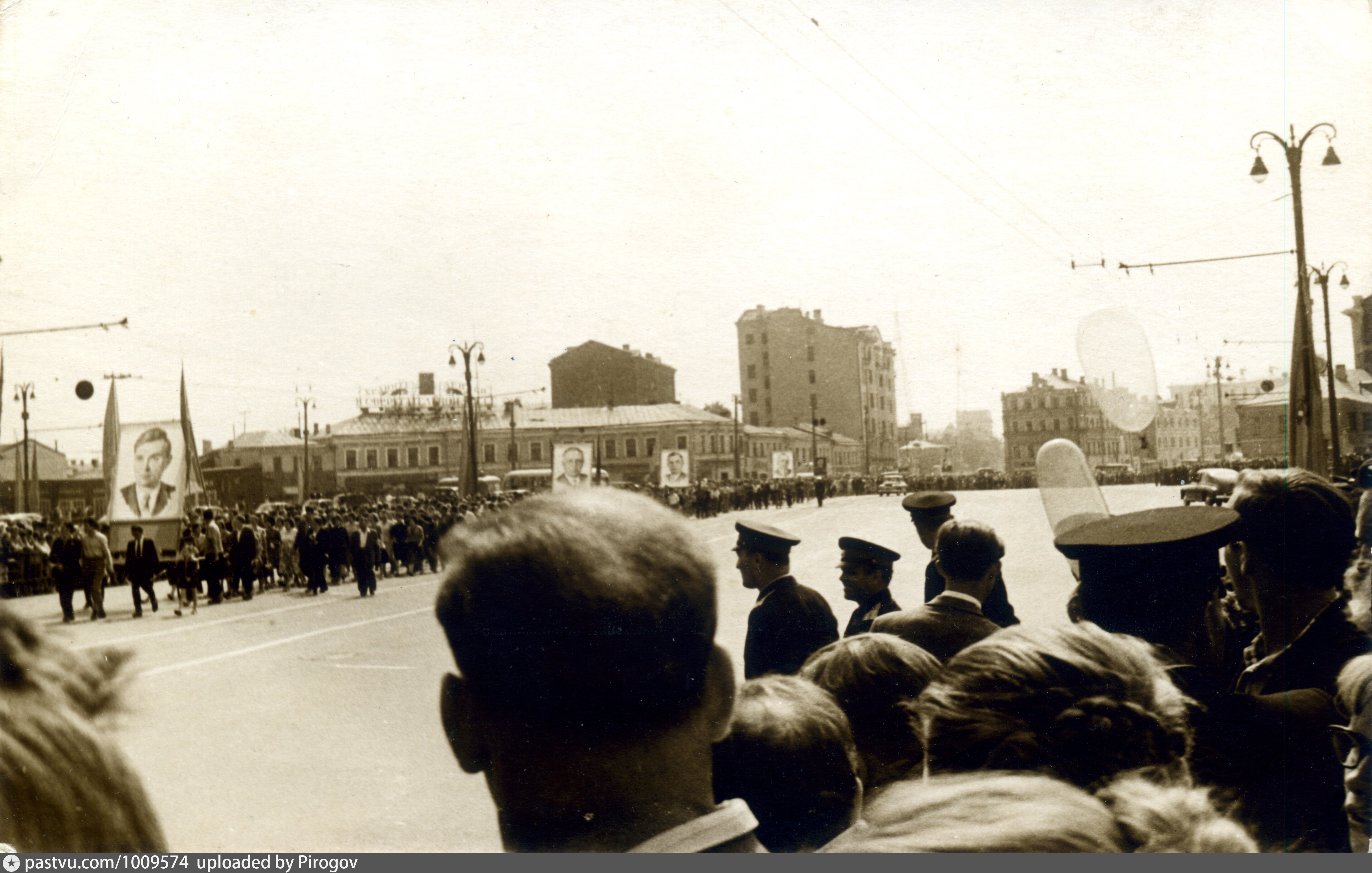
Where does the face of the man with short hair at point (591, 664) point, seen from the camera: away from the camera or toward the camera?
away from the camera

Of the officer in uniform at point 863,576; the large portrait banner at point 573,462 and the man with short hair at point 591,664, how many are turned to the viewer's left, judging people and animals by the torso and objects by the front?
1

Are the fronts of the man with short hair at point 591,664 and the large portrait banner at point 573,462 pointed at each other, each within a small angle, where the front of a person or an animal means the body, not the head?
yes

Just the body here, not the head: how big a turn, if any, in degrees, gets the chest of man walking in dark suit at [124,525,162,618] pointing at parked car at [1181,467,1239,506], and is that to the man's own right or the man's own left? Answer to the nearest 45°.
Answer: approximately 90° to the man's own left

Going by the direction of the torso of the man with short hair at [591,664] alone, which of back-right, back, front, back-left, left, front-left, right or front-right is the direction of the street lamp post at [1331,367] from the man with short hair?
front-right

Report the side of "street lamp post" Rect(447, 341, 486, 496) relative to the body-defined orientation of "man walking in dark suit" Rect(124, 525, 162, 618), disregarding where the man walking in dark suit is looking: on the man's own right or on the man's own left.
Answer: on the man's own left

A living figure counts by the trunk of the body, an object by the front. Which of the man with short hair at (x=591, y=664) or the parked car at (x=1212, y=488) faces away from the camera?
the man with short hair

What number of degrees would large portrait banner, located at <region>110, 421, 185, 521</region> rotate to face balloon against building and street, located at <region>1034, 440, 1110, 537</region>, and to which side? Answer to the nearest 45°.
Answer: approximately 45° to its left

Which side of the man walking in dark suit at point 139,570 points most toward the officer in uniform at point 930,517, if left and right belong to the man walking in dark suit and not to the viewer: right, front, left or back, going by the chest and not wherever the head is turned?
left

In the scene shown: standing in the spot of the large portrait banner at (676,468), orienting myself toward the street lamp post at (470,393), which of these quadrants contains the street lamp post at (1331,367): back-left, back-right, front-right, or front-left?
back-left

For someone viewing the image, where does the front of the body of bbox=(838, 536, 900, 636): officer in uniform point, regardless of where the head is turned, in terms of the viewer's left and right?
facing to the left of the viewer

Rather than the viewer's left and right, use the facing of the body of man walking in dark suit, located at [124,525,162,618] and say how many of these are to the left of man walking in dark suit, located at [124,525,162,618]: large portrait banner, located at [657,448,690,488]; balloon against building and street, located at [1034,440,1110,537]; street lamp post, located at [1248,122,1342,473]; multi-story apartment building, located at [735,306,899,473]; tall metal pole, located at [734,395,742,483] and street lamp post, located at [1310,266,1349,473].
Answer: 6

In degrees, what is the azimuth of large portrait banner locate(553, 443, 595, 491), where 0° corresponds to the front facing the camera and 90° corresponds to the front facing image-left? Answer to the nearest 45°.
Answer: approximately 0°
